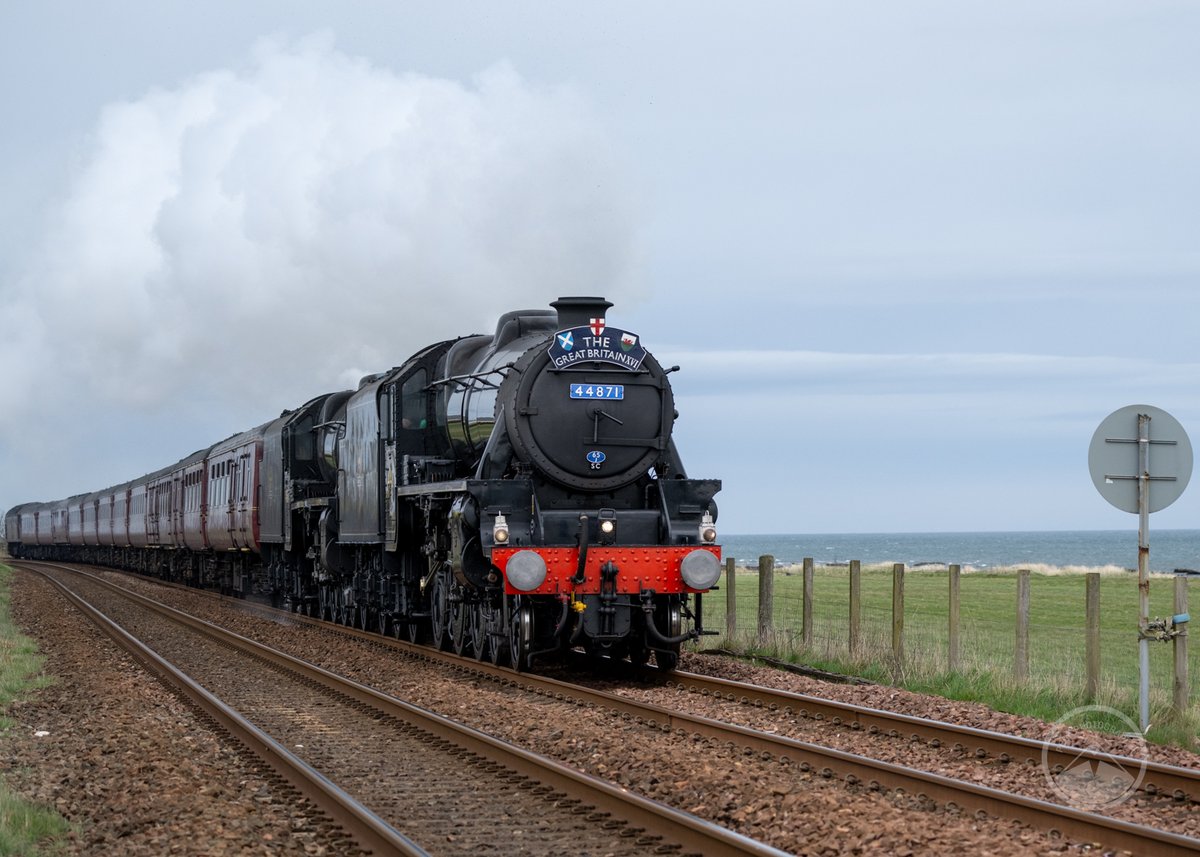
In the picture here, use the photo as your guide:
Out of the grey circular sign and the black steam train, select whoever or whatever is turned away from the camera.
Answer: the grey circular sign

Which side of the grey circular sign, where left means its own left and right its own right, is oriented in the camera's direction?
back

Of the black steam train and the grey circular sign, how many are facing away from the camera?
1

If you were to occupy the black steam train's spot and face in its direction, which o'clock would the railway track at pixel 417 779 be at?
The railway track is roughly at 2 o'clock from the black steam train.

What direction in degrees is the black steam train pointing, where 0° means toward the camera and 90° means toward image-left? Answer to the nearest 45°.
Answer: approximately 315°

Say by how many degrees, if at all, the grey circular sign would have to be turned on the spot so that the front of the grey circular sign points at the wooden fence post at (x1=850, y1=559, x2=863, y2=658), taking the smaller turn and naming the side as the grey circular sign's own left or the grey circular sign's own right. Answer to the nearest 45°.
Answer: approximately 45° to the grey circular sign's own left
